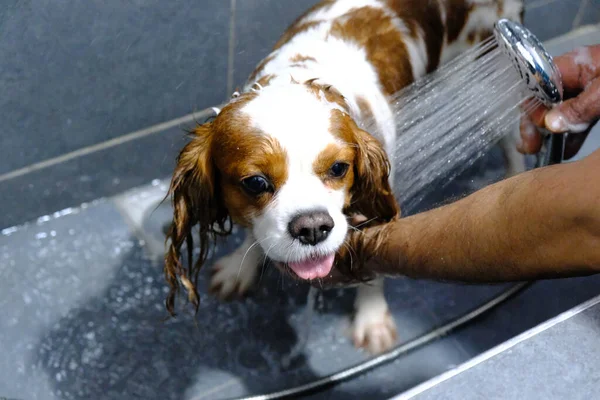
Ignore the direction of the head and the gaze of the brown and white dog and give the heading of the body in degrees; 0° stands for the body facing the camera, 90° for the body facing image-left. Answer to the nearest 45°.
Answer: approximately 45°
